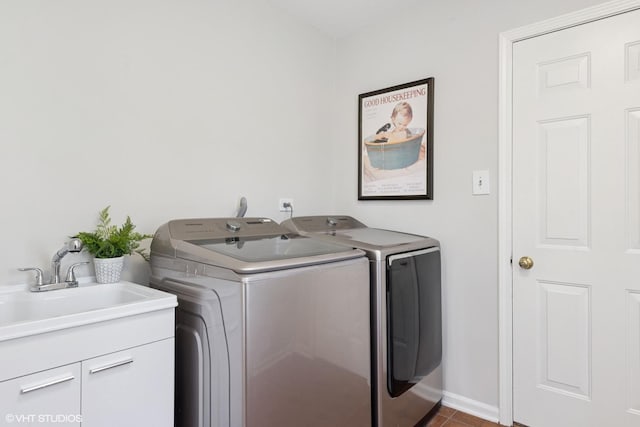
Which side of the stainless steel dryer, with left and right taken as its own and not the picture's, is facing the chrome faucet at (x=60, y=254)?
right

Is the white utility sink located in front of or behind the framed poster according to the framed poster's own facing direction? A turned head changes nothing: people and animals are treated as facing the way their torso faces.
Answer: in front

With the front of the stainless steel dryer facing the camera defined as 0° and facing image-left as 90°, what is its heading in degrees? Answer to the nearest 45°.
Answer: approximately 315°

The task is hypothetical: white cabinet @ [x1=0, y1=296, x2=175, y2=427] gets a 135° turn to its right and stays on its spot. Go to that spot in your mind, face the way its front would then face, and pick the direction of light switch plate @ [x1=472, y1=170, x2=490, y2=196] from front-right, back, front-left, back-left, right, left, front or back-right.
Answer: back

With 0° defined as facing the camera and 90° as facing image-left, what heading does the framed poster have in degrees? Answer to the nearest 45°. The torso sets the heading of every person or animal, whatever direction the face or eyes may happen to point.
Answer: approximately 45°

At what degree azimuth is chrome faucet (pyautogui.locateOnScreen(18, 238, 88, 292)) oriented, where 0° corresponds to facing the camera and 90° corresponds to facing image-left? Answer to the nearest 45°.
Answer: approximately 315°

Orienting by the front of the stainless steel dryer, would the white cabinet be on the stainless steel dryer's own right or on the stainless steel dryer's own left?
on the stainless steel dryer's own right

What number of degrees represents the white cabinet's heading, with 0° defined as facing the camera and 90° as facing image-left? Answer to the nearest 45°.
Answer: approximately 315°

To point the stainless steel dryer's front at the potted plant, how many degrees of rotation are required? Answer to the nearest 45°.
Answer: approximately 135° to its right

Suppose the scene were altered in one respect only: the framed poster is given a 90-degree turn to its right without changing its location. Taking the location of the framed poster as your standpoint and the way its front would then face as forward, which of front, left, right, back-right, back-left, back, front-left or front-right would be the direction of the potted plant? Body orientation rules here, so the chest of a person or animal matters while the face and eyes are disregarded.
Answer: left

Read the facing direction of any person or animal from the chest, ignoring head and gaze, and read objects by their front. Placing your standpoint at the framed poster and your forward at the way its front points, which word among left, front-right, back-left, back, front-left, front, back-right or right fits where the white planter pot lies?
front

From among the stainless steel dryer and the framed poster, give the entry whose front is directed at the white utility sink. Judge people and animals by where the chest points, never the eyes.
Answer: the framed poster

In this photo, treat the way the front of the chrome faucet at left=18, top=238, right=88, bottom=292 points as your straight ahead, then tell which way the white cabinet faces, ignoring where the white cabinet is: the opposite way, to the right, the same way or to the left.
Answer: the same way
